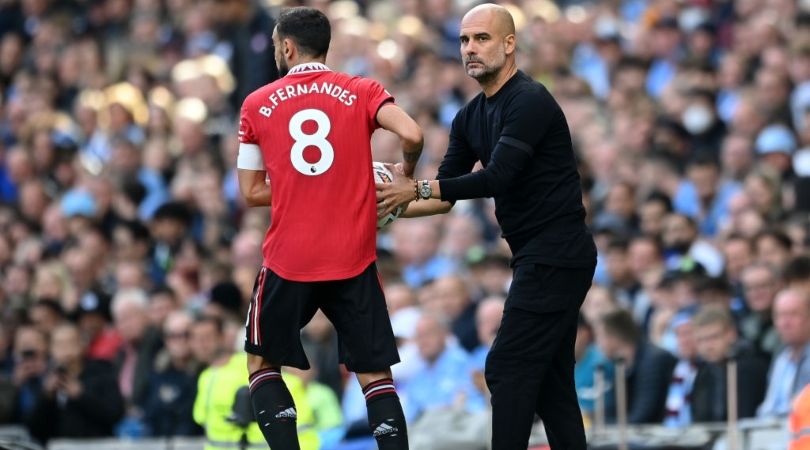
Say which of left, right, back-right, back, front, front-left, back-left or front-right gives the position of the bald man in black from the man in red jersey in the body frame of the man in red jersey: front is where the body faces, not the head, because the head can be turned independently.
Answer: right

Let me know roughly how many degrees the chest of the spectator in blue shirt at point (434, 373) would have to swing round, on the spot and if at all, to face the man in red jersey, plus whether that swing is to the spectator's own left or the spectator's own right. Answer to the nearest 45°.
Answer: approximately 45° to the spectator's own left

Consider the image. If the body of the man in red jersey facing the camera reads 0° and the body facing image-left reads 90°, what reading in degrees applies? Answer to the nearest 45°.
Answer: approximately 180°

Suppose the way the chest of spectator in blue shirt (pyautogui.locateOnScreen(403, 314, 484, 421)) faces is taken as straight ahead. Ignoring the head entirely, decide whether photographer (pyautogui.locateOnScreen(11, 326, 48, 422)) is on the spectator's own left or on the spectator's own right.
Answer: on the spectator's own right

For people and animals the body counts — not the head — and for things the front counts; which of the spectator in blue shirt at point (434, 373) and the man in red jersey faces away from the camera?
the man in red jersey

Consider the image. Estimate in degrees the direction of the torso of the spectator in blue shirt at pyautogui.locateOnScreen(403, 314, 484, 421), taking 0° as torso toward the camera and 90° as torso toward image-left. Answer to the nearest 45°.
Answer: approximately 45°

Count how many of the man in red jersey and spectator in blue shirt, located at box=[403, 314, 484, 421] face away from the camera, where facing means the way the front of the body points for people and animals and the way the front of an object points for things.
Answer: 1
